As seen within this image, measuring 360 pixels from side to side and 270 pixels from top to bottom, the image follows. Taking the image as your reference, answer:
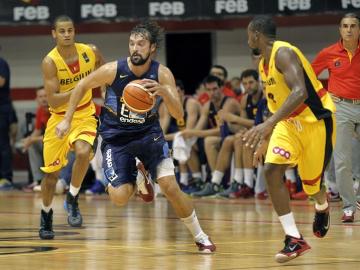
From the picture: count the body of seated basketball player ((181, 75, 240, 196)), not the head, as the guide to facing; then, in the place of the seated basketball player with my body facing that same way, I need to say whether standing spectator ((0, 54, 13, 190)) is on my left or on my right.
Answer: on my right

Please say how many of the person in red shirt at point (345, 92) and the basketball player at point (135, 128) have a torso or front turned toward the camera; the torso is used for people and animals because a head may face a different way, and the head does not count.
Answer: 2

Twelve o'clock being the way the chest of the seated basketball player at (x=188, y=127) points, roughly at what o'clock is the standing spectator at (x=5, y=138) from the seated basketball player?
The standing spectator is roughly at 2 o'clock from the seated basketball player.

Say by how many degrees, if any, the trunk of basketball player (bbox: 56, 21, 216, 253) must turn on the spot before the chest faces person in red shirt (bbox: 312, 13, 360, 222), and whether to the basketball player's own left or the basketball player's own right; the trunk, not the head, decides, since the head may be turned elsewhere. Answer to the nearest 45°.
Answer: approximately 135° to the basketball player's own left

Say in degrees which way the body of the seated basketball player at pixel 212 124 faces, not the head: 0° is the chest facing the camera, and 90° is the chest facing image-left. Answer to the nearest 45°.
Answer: approximately 45°

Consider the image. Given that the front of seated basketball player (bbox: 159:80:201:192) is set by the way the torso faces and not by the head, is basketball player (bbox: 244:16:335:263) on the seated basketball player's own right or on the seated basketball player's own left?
on the seated basketball player's own left

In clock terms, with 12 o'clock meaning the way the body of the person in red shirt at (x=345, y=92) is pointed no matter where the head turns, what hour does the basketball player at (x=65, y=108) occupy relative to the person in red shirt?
The basketball player is roughly at 2 o'clock from the person in red shirt.

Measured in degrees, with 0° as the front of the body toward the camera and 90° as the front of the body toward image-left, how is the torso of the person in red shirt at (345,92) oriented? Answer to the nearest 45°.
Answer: approximately 0°
